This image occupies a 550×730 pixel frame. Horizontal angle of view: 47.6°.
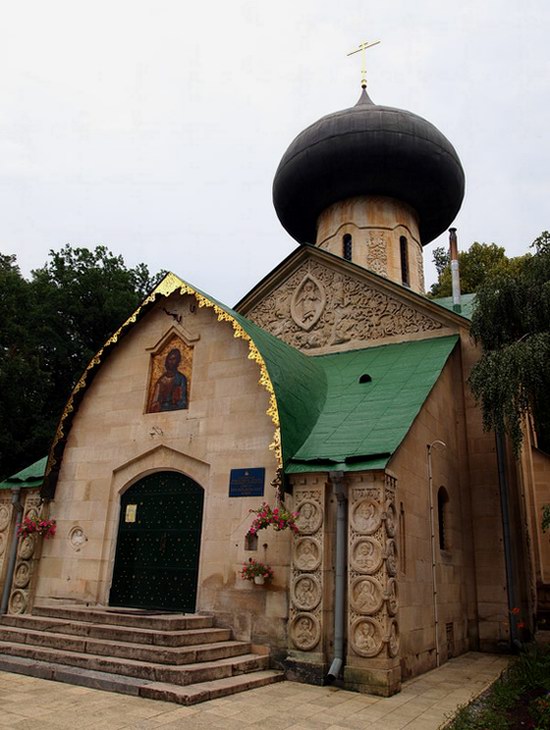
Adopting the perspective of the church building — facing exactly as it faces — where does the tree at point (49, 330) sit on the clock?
The tree is roughly at 3 o'clock from the church building.

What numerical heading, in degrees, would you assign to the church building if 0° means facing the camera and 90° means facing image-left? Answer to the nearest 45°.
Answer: approximately 45°

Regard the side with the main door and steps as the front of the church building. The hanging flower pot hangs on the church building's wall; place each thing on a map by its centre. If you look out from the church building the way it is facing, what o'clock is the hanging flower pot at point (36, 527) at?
The hanging flower pot is roughly at 2 o'clock from the church building.

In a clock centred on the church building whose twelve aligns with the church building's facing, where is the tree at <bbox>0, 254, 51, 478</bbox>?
The tree is roughly at 3 o'clock from the church building.
